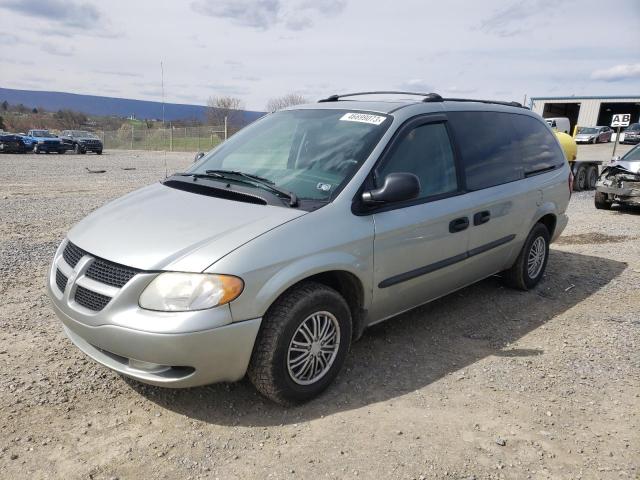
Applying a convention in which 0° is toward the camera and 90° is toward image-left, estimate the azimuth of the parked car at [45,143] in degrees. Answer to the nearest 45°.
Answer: approximately 315°

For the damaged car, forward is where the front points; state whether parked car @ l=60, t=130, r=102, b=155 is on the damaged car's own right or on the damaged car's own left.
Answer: on the damaged car's own right

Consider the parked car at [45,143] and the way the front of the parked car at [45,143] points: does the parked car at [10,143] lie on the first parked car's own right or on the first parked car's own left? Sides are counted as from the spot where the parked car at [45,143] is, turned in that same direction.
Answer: on the first parked car's own right

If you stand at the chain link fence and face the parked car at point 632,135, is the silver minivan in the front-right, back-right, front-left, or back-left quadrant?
front-right

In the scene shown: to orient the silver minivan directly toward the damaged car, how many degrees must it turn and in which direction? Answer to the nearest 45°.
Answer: approximately 180°

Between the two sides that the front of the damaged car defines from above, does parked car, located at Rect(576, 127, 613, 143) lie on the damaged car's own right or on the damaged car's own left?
on the damaged car's own right

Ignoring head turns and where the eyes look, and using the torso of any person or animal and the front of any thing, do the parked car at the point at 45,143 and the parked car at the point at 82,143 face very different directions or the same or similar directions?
same or similar directions

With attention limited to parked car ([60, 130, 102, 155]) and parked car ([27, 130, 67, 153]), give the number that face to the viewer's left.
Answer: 0

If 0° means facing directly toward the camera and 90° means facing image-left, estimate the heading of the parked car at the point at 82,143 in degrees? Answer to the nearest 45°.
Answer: approximately 315°

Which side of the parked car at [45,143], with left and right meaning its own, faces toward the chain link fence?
left
